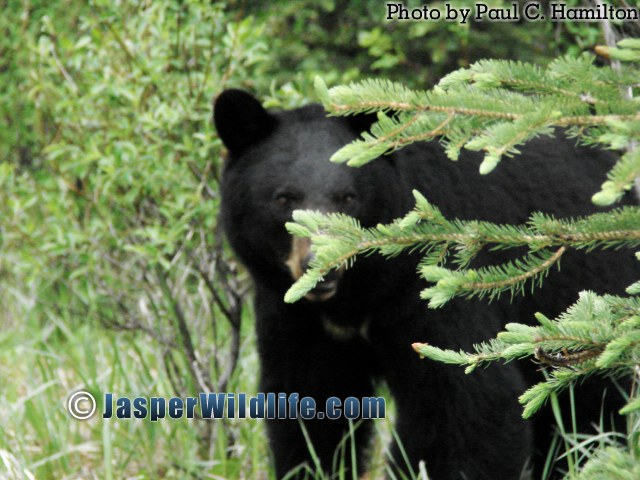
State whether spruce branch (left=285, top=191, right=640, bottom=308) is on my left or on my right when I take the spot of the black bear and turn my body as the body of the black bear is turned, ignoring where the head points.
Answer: on my left

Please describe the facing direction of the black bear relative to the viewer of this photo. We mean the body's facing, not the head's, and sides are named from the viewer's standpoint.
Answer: facing the viewer and to the left of the viewer

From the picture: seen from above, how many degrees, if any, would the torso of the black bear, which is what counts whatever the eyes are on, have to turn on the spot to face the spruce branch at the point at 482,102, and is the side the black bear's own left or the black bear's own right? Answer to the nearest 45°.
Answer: approximately 45° to the black bear's own left
